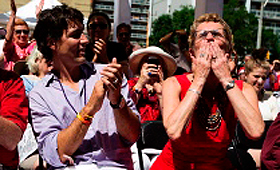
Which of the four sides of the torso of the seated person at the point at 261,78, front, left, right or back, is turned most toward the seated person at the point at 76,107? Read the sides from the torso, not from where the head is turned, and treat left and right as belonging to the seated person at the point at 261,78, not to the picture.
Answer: front

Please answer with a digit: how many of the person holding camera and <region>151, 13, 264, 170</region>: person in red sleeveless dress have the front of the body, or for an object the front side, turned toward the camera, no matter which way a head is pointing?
2

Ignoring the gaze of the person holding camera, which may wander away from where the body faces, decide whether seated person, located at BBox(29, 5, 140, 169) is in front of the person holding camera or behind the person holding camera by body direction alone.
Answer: in front

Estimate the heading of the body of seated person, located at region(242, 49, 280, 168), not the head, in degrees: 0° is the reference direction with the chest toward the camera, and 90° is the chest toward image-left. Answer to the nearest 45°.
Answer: approximately 45°

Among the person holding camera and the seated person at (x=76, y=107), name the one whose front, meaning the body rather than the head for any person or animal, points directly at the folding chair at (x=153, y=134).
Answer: the person holding camera

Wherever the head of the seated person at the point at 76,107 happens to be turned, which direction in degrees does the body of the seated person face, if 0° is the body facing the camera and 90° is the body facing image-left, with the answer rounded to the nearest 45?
approximately 315°

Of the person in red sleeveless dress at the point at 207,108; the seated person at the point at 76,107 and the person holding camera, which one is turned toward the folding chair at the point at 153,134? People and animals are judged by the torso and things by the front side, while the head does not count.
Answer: the person holding camera

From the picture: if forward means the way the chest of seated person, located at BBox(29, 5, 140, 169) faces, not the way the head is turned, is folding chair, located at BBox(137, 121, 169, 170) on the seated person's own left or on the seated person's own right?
on the seated person's own left

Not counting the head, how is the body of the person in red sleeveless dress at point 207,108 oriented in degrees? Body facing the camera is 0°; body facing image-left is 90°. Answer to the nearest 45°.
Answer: approximately 0°
